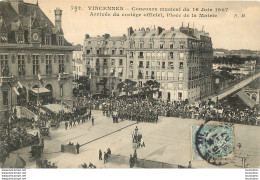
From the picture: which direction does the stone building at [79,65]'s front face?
toward the camera

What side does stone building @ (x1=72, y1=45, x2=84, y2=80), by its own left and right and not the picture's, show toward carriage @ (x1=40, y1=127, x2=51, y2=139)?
front

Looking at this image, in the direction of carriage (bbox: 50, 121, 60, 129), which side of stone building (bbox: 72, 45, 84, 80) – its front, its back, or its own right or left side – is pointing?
front

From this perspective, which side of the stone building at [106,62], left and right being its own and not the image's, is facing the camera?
front

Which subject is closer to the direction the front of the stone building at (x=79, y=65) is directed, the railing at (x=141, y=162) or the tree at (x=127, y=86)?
the railing

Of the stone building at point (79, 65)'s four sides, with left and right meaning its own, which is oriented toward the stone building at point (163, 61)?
left

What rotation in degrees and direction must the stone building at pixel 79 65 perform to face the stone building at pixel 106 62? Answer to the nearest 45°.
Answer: approximately 90° to its left

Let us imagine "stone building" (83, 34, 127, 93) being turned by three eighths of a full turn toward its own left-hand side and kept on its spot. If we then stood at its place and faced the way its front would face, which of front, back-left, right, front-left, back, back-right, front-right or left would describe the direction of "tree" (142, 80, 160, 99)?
right
